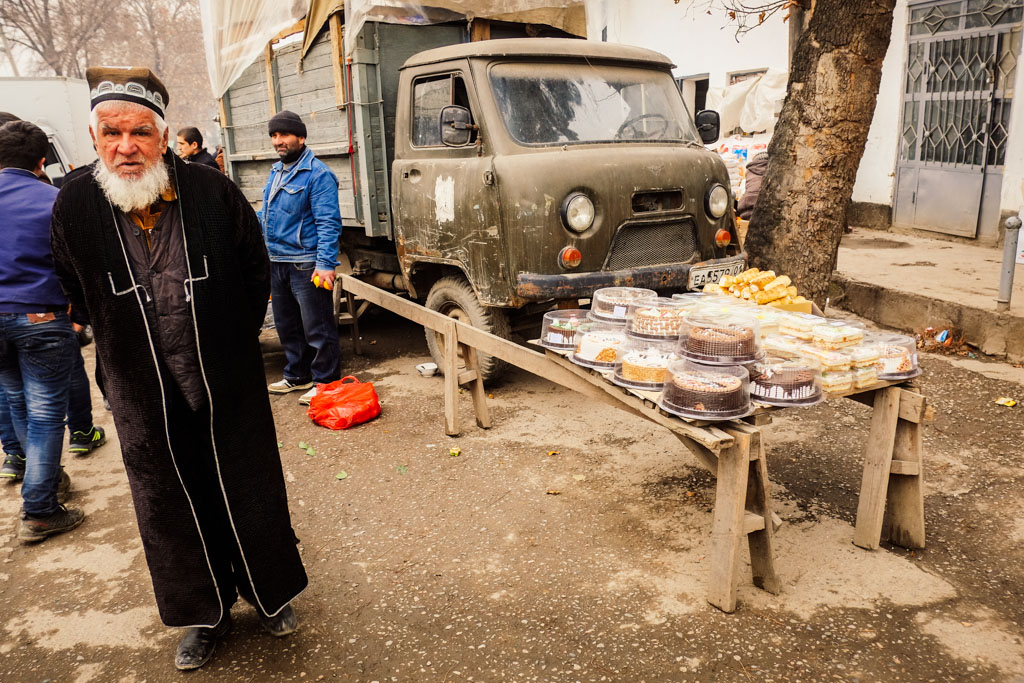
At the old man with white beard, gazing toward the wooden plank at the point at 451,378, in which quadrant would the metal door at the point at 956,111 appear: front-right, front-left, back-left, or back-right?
front-right

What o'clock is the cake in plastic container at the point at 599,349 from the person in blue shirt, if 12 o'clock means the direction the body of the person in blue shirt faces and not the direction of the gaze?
The cake in plastic container is roughly at 3 o'clock from the person in blue shirt.

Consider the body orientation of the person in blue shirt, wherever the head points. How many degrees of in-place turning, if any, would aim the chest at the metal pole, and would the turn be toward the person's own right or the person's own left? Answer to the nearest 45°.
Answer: approximately 45° to the person's own right

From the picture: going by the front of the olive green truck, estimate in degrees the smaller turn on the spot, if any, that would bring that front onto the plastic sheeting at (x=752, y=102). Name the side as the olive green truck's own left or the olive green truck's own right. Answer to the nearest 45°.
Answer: approximately 90° to the olive green truck's own left

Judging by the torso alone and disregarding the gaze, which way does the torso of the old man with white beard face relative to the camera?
toward the camera

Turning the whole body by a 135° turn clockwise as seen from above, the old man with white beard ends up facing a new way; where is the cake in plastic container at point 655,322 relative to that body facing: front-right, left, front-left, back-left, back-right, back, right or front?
back-right

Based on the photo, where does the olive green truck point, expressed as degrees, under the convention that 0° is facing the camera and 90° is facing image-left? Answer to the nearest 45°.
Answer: approximately 315°

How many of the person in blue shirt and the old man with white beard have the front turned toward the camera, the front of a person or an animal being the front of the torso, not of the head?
1

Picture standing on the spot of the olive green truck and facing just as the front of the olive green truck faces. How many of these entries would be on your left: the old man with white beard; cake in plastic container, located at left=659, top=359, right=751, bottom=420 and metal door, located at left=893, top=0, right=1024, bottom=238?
1

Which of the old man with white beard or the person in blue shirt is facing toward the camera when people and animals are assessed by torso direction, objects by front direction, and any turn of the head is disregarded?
the old man with white beard

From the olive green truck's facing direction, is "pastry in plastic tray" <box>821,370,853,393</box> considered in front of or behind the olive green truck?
in front

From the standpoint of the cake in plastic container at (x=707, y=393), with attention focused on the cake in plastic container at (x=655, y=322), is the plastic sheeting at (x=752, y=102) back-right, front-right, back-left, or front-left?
front-right

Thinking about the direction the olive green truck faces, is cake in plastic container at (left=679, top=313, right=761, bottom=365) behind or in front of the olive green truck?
in front
